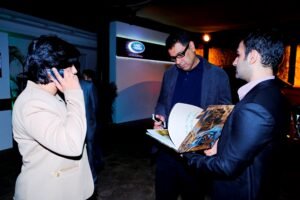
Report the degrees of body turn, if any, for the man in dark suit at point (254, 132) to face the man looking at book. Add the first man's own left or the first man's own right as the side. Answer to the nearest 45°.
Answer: approximately 45° to the first man's own right

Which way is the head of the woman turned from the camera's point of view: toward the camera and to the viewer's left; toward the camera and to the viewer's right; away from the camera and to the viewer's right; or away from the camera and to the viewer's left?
away from the camera and to the viewer's right

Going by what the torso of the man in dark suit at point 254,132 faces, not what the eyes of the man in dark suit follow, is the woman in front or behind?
in front

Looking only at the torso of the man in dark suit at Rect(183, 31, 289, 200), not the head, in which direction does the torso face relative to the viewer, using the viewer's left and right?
facing to the left of the viewer

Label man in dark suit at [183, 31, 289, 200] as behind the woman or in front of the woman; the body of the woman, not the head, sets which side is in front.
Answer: in front

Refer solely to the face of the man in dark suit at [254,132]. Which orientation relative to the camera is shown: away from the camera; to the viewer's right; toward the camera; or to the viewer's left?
to the viewer's left

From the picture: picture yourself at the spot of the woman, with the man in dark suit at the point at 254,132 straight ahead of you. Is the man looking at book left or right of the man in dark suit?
left

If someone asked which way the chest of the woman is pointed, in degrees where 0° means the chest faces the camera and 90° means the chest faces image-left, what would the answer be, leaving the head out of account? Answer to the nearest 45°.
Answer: approximately 270°

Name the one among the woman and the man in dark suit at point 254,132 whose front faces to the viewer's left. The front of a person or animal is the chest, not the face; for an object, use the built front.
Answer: the man in dark suit
